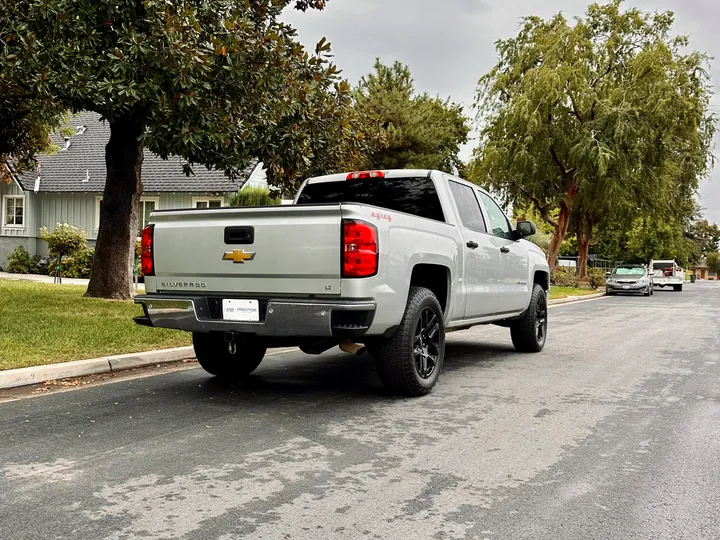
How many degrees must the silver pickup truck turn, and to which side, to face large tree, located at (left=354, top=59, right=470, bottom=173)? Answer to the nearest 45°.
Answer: approximately 45° to its left

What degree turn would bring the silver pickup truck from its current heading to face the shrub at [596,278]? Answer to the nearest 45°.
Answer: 0° — it already faces it

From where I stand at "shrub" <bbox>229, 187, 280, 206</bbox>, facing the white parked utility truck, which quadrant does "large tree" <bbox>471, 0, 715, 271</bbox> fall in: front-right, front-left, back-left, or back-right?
front-right

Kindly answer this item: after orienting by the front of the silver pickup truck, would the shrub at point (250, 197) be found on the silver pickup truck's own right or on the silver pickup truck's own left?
on the silver pickup truck's own left

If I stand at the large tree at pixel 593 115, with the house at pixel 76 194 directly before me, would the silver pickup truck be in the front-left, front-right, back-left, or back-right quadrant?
front-left

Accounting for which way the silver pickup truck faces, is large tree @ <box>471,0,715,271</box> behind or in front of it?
in front

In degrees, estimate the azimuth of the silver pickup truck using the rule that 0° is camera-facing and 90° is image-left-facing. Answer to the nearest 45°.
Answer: approximately 225°

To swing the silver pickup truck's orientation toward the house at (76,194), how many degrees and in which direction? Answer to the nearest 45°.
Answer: approximately 90° to its left

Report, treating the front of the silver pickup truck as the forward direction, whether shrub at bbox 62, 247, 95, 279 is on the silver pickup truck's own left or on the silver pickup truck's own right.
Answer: on the silver pickup truck's own left

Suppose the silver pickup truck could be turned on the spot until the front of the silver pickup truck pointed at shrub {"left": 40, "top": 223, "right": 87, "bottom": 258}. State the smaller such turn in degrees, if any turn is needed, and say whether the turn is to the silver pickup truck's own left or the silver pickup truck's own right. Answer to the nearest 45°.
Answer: approximately 90° to the silver pickup truck's own left

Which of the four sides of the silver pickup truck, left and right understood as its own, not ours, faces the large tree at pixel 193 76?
left

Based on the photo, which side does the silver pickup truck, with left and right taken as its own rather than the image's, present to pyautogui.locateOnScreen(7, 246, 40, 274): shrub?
left
